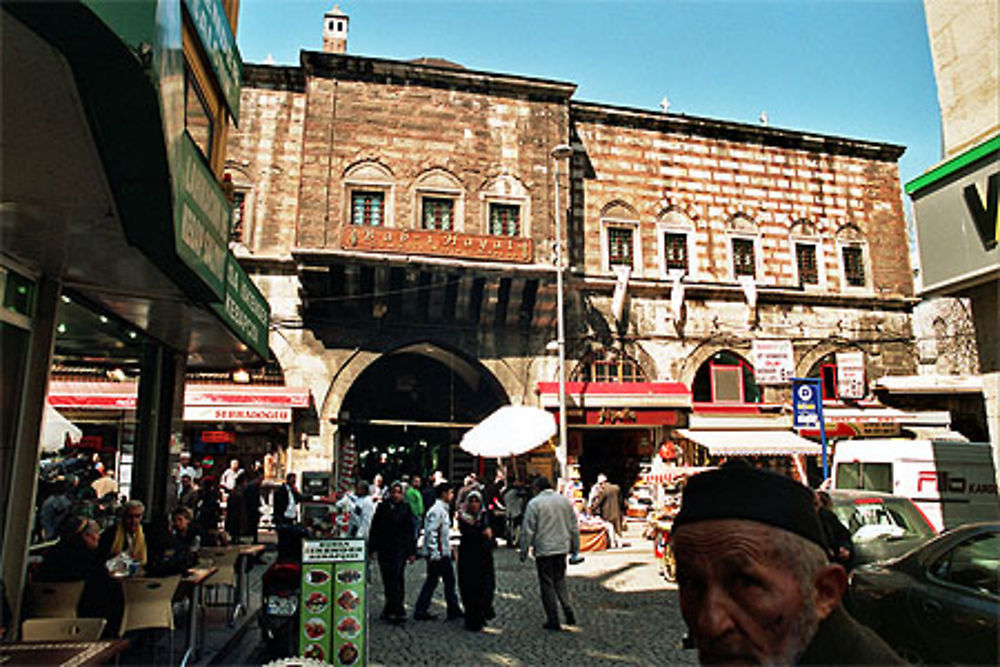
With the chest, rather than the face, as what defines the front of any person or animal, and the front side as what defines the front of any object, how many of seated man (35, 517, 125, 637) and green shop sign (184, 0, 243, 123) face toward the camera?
0

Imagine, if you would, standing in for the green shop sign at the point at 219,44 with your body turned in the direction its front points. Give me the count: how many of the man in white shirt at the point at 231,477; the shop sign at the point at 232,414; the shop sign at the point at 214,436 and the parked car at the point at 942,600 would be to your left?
3

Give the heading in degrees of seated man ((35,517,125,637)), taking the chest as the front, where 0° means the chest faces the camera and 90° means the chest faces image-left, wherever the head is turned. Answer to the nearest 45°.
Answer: approximately 270°

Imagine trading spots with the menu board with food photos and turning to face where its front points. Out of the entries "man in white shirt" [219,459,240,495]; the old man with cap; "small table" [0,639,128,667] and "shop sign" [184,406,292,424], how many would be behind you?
2

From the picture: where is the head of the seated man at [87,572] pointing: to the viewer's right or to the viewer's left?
to the viewer's right

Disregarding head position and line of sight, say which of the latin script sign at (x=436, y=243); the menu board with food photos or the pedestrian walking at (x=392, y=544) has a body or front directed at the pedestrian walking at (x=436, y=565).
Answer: the latin script sign

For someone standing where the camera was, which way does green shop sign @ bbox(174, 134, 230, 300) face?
facing the viewer and to the right of the viewer

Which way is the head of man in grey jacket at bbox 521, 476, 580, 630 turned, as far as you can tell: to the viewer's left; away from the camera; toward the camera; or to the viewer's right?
away from the camera

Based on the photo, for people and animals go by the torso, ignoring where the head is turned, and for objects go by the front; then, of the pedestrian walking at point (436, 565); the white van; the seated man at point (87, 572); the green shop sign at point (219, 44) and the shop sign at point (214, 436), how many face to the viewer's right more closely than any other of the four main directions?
3
